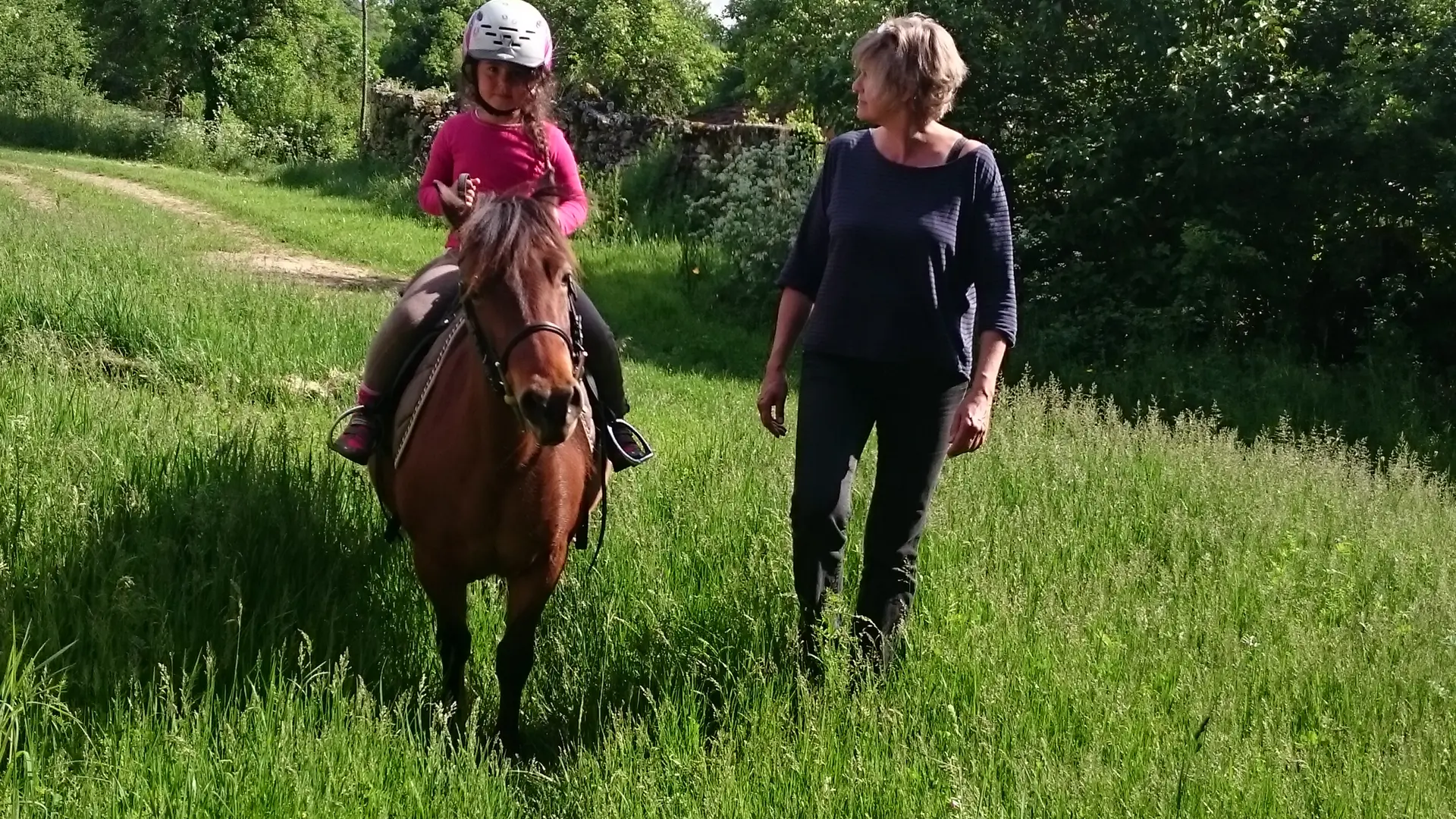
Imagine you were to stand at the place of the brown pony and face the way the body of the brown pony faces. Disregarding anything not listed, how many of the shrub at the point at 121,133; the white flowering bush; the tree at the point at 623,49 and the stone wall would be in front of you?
0

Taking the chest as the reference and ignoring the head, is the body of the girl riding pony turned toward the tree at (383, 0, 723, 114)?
no

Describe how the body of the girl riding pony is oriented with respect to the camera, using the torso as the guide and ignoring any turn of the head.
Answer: toward the camera

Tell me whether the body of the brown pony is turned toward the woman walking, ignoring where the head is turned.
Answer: no

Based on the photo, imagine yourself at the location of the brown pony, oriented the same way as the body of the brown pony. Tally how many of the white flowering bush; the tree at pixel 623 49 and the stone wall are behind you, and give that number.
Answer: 3

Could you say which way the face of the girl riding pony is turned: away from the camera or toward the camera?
toward the camera

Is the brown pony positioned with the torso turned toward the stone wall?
no

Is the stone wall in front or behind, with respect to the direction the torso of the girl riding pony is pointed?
behind

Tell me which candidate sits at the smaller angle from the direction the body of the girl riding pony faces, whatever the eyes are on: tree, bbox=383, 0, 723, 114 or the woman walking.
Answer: the woman walking

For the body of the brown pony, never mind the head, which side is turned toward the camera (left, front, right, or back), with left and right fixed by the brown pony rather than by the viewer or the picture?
front

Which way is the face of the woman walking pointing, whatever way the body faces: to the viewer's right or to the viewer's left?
to the viewer's left

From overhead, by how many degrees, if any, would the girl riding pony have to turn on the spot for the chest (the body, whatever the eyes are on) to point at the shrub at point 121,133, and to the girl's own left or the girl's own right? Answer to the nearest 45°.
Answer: approximately 180°

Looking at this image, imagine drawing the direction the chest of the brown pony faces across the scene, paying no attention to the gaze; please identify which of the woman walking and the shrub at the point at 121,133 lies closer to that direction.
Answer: the woman walking

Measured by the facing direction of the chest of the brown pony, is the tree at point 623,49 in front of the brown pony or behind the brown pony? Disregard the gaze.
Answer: behind

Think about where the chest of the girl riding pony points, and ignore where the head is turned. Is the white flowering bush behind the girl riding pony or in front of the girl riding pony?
behind
